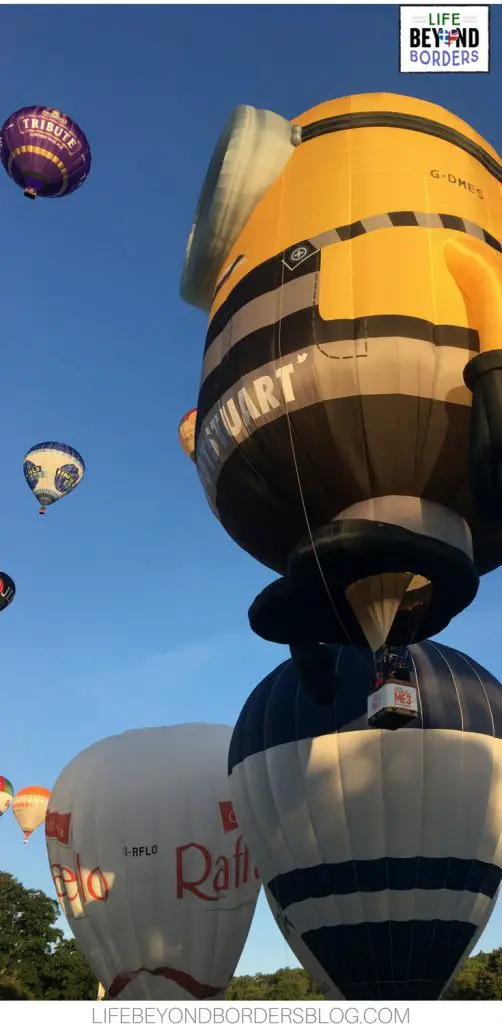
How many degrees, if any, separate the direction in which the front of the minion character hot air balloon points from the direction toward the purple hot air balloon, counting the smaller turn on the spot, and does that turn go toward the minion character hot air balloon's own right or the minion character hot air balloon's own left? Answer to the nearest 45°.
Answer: approximately 90° to the minion character hot air balloon's own right

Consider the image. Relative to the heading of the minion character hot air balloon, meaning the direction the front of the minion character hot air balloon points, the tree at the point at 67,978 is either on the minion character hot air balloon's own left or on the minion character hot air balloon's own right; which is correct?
on the minion character hot air balloon's own right

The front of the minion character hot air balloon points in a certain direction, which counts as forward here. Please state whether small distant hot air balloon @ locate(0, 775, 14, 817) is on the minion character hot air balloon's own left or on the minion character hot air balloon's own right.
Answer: on the minion character hot air balloon's own right

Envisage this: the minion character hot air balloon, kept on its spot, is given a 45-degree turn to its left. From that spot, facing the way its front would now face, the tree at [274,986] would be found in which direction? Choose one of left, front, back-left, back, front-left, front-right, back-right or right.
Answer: back

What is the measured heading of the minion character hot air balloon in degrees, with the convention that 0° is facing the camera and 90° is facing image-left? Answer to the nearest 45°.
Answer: approximately 45°
